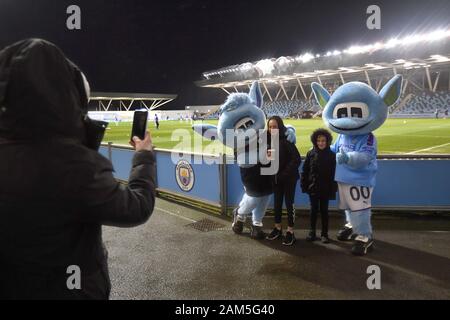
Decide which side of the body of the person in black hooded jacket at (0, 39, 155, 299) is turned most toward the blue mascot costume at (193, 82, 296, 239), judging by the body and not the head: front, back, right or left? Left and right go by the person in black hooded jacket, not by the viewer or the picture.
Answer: front

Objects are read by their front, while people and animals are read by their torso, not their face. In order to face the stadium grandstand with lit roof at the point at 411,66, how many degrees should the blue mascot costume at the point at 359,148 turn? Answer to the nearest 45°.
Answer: approximately 135° to its right

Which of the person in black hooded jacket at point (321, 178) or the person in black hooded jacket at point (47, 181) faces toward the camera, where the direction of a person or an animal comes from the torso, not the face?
the person in black hooded jacket at point (321, 178)

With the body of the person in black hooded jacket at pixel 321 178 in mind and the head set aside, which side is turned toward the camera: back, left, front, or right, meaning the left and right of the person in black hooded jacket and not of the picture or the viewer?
front

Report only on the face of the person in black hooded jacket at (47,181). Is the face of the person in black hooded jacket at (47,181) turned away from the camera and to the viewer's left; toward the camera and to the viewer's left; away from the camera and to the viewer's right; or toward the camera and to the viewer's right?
away from the camera and to the viewer's right

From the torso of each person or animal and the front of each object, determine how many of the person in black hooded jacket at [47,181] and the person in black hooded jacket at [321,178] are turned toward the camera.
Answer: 1

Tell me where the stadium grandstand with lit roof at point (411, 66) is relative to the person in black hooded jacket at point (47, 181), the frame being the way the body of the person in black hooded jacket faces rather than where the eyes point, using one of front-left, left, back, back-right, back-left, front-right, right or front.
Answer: front

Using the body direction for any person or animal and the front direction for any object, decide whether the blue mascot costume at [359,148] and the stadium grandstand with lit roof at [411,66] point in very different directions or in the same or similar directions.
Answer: same or similar directions

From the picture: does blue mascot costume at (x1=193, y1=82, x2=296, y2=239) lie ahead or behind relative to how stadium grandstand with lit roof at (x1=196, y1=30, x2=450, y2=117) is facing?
ahead

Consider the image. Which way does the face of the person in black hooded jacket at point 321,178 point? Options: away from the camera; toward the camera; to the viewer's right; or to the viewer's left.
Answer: toward the camera

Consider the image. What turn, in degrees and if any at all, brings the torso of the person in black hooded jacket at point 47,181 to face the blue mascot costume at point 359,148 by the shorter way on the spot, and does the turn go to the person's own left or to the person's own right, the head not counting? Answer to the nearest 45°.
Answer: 0° — they already face it

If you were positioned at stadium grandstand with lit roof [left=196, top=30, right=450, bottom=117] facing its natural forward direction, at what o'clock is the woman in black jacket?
The woman in black jacket is roughly at 11 o'clock from the stadium grandstand with lit roof.

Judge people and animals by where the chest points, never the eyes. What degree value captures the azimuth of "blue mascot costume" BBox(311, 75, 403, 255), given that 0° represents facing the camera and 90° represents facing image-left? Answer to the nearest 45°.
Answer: approximately 45°

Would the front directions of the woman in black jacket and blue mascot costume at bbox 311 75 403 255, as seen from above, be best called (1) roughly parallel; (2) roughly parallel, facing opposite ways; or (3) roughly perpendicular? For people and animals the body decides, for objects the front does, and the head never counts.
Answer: roughly parallel
